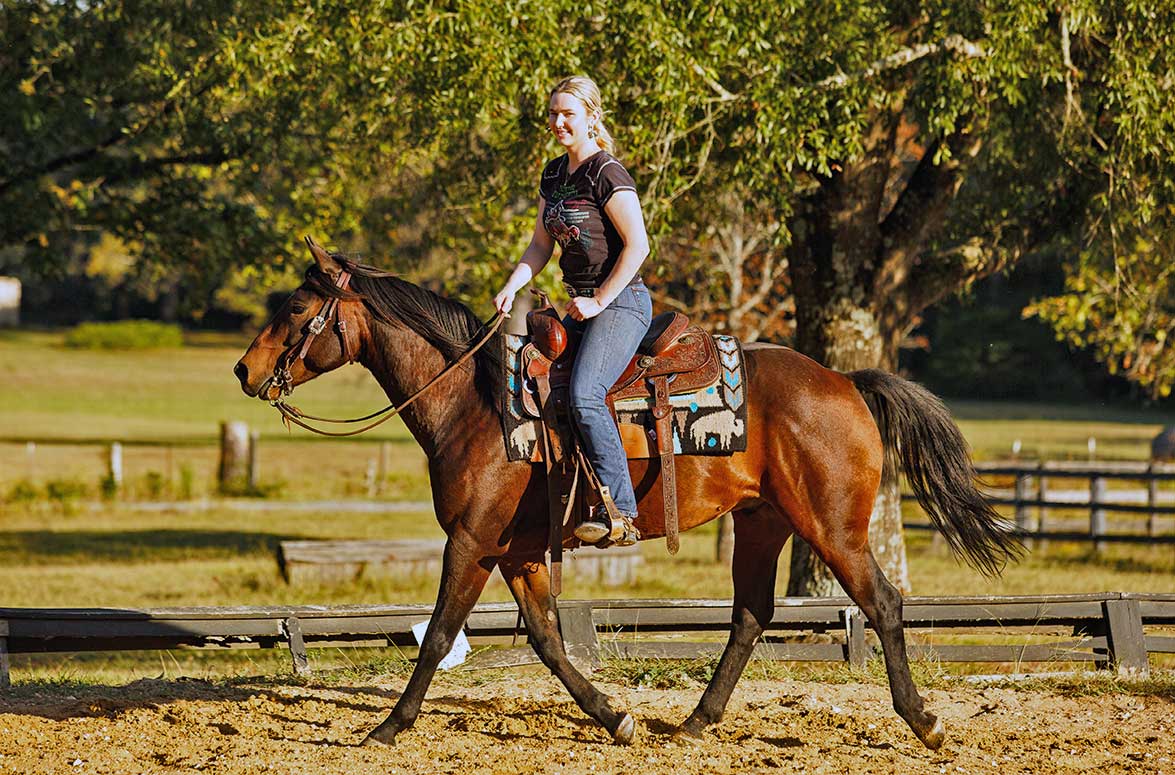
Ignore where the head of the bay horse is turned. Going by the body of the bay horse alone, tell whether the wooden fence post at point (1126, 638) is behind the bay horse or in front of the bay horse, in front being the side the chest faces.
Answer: behind

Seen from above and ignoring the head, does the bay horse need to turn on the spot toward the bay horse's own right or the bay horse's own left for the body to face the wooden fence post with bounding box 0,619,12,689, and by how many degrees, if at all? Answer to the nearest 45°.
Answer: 0° — it already faces it

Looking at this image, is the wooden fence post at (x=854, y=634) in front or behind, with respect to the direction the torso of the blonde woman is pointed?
behind

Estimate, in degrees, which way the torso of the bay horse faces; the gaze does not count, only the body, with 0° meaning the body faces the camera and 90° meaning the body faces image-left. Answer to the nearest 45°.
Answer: approximately 90°

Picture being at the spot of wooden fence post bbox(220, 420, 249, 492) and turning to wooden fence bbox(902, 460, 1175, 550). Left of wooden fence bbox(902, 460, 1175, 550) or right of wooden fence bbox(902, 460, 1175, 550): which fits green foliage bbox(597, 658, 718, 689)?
right

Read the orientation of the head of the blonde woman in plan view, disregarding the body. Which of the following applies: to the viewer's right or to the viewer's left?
to the viewer's left

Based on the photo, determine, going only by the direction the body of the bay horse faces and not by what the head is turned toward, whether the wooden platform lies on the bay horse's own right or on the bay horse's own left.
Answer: on the bay horse's own right

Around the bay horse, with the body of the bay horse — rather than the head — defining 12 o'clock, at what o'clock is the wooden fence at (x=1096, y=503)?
The wooden fence is roughly at 4 o'clock from the bay horse.

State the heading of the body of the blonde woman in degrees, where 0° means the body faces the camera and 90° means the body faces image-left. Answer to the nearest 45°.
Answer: approximately 45°

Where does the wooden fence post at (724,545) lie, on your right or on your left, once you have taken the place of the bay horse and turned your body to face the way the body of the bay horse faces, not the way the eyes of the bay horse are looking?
on your right

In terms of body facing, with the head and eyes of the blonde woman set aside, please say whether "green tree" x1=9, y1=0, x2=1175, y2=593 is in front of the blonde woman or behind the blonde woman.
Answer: behind
